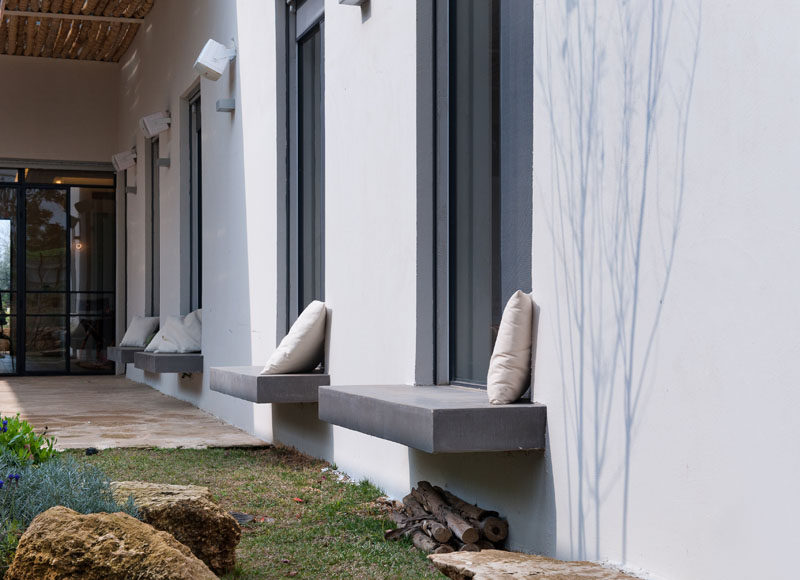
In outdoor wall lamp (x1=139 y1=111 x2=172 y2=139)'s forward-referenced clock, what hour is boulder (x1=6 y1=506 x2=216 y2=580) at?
The boulder is roughly at 9 o'clock from the outdoor wall lamp.

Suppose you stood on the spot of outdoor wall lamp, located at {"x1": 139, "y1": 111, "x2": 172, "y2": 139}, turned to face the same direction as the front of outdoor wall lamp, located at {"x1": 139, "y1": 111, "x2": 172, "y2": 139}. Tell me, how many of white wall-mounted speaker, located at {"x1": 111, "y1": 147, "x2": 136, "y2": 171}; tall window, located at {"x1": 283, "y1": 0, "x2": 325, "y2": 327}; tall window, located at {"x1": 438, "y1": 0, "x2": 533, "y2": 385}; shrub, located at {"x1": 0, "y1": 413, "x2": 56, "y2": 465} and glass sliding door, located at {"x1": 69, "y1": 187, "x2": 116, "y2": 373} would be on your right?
2

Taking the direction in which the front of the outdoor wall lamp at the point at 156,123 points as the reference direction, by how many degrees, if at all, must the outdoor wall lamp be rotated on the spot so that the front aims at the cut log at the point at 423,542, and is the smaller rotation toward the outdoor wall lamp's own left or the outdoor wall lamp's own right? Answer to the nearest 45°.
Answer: approximately 90° to the outdoor wall lamp's own left

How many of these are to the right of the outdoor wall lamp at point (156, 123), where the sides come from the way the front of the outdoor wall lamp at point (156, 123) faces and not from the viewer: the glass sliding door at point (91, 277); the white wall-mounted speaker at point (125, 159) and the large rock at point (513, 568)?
2

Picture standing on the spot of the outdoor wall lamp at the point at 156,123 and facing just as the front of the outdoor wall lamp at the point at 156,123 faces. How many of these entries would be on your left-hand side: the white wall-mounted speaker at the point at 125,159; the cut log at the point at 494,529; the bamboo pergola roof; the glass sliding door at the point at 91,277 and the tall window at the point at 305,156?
2

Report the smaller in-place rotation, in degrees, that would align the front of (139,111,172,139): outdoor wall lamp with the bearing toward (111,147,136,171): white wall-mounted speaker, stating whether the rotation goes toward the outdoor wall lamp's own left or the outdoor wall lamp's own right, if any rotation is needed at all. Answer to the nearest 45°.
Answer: approximately 90° to the outdoor wall lamp's own right

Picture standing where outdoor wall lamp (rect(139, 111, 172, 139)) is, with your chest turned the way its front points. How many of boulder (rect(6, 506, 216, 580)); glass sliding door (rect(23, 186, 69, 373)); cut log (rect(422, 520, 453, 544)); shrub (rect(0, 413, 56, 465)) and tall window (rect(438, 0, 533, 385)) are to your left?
4

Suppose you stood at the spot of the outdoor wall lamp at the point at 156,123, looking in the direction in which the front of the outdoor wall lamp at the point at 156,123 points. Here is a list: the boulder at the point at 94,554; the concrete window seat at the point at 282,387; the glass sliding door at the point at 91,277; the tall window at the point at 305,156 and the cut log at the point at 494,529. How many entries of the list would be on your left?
4

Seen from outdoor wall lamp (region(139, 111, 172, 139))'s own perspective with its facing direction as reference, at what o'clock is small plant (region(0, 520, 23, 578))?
The small plant is roughly at 9 o'clock from the outdoor wall lamp.

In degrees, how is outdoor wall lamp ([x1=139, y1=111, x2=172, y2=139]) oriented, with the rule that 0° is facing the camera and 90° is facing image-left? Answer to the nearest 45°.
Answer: approximately 90°

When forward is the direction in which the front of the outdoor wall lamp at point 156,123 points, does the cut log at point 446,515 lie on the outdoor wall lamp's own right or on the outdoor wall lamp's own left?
on the outdoor wall lamp's own left

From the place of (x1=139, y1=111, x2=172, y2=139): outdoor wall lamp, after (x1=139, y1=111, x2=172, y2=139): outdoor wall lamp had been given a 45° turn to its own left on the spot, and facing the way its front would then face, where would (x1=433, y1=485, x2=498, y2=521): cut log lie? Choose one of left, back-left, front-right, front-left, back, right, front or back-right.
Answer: front-left

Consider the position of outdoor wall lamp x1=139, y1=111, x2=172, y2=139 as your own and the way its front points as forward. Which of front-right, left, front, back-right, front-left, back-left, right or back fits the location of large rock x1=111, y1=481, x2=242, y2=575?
left

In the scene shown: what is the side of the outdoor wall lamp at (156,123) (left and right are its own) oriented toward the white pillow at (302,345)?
left

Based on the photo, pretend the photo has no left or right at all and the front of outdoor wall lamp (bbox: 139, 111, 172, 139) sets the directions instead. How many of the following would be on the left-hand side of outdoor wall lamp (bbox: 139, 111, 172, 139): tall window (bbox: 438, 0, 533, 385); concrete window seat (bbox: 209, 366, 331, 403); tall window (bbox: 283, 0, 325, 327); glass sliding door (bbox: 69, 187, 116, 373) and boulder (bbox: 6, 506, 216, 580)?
4

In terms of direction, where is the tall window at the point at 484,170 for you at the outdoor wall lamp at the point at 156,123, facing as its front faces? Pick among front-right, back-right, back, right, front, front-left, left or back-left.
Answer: left
